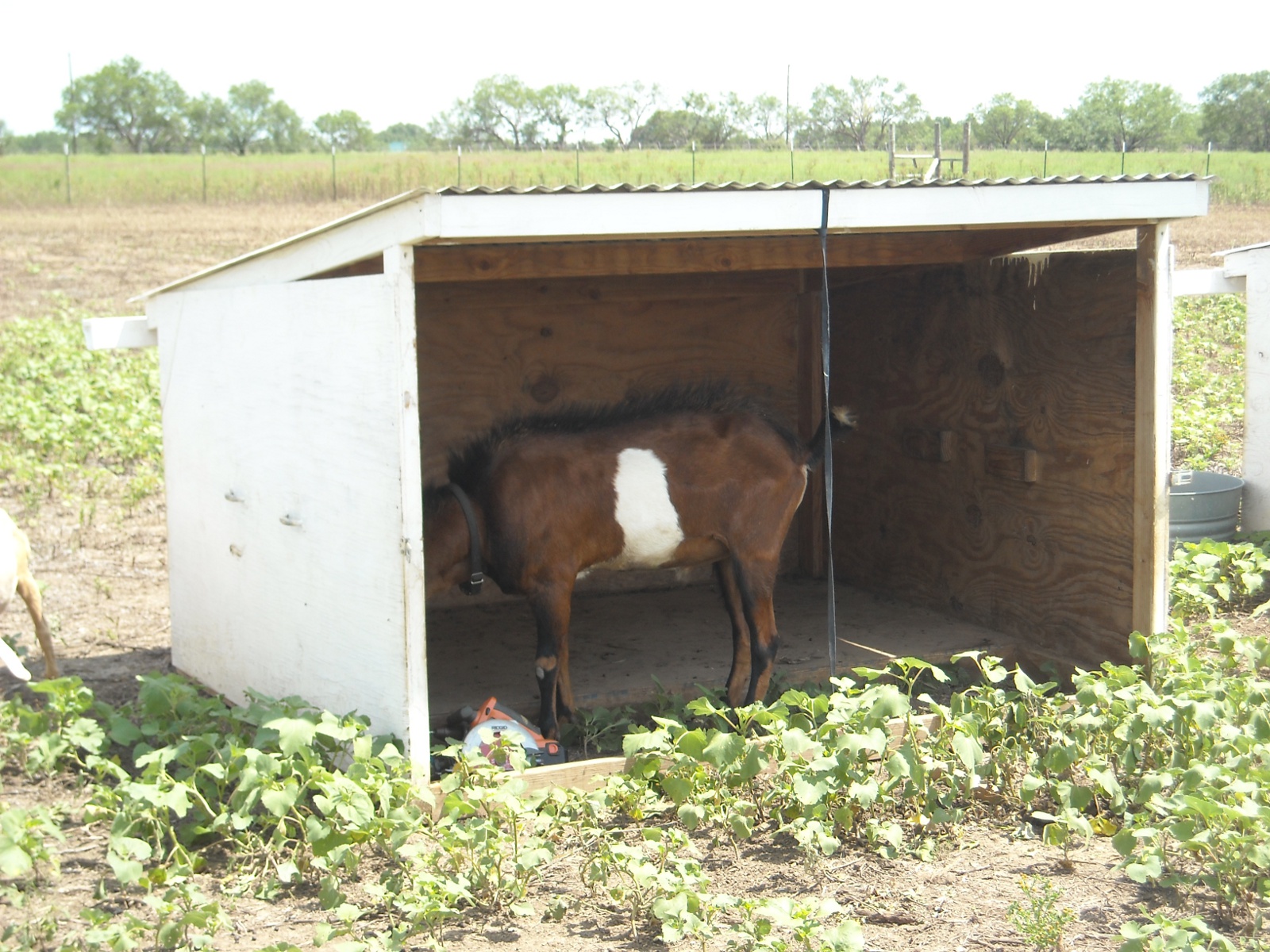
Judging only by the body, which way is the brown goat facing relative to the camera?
to the viewer's left

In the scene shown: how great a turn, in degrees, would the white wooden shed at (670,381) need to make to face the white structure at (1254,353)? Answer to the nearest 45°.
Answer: approximately 90° to its left

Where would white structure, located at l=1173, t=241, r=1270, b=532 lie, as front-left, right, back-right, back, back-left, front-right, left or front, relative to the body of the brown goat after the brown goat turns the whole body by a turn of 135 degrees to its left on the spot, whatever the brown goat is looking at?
left
